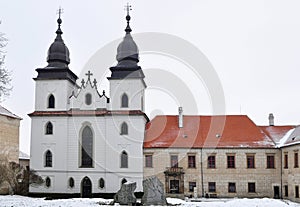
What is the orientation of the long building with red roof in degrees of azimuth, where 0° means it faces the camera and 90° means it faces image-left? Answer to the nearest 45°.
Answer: approximately 0°

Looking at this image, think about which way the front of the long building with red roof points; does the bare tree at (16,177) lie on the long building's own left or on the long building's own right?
on the long building's own right
